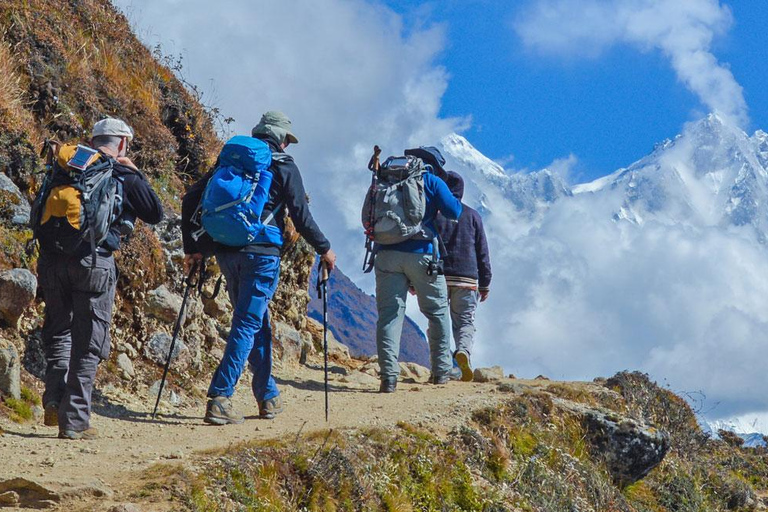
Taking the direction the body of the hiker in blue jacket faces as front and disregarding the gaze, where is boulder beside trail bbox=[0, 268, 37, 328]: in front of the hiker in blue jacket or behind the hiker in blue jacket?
behind

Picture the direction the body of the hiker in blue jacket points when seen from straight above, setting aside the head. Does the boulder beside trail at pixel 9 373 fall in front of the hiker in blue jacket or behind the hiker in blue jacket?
behind

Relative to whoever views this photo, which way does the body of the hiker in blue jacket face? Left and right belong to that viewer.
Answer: facing away from the viewer and to the right of the viewer

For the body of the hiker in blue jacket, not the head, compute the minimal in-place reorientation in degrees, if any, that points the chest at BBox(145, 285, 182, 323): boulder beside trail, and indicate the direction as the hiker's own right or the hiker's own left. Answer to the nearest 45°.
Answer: approximately 135° to the hiker's own left

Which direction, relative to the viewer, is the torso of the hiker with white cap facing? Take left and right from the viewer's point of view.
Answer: facing away from the viewer and to the right of the viewer

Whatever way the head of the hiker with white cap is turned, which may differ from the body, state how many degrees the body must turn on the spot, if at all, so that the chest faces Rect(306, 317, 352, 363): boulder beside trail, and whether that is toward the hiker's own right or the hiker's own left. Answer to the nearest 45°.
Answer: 0° — they already face it

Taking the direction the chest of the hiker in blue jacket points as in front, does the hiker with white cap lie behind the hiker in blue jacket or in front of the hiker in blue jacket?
behind

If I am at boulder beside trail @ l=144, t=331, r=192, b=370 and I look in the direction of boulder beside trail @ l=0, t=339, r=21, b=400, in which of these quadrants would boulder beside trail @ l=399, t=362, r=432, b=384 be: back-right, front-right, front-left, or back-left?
back-left

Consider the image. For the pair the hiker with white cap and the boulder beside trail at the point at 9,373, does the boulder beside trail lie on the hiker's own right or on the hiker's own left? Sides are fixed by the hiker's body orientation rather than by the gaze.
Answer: on the hiker's own left

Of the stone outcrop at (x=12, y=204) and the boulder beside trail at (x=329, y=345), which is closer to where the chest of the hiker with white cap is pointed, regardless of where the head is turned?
the boulder beside trail
